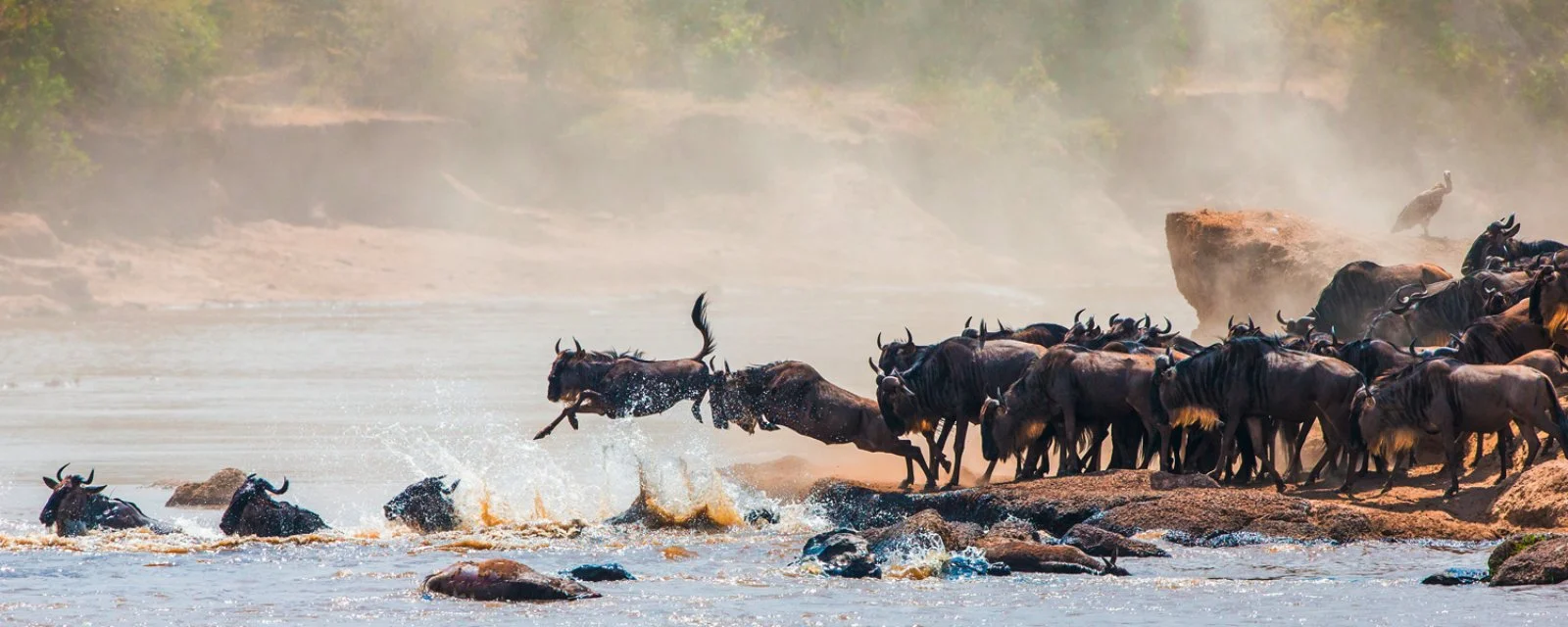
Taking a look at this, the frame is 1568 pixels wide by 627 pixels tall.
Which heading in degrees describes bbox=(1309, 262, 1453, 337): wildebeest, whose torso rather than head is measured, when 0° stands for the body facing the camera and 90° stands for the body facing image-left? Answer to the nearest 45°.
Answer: approximately 90°

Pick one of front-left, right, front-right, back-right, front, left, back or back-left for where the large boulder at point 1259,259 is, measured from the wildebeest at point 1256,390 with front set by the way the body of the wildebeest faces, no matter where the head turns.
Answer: right

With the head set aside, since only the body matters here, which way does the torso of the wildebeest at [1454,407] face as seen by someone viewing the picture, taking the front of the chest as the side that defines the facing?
to the viewer's left

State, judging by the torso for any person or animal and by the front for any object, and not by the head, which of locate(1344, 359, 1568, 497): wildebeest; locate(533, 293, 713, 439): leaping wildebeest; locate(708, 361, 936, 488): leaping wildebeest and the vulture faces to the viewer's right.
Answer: the vulture

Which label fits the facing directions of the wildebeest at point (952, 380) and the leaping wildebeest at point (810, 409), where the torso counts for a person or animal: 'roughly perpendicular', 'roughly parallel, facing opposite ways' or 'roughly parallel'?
roughly parallel

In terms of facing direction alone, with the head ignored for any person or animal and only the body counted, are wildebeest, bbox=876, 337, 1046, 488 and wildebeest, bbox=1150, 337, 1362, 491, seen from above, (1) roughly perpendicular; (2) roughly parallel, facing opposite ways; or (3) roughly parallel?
roughly parallel

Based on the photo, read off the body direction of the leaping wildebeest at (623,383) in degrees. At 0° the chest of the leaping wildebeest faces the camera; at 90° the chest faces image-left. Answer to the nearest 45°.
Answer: approximately 90°

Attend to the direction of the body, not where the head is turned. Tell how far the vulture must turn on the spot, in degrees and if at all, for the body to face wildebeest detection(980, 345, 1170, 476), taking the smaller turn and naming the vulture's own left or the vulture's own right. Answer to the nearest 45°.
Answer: approximately 90° to the vulture's own right

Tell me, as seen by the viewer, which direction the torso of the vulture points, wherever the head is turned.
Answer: to the viewer's right

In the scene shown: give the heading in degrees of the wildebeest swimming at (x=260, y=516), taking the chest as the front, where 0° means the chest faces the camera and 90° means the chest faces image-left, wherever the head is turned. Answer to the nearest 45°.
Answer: approximately 90°

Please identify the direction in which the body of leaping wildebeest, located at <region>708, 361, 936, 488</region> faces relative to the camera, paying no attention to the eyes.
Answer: to the viewer's left

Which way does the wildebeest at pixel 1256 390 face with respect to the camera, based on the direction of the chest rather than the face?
to the viewer's left

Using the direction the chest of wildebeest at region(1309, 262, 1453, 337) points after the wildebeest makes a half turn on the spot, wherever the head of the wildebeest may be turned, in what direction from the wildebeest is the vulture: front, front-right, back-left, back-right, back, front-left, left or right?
left
